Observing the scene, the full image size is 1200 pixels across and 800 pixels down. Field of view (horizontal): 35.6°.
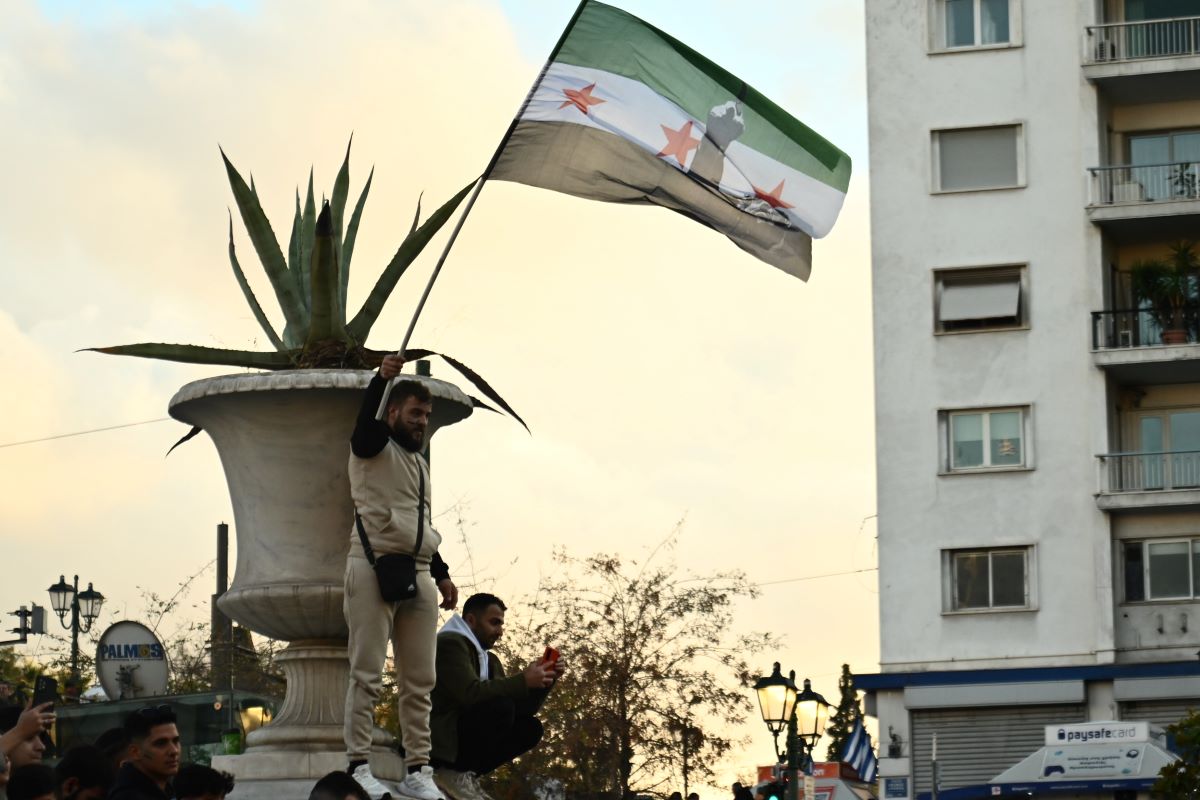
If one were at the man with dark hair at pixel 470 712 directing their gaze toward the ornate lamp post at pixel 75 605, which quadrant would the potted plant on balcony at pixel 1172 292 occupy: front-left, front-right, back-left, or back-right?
front-right

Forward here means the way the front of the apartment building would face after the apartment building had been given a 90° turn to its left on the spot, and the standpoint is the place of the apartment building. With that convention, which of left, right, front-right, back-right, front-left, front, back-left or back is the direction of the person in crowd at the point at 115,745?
right

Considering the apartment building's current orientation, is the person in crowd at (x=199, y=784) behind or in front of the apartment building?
in front

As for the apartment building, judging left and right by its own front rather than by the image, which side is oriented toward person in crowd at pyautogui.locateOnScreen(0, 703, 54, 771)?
front

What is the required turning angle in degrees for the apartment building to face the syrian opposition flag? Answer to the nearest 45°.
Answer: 0° — it already faces it

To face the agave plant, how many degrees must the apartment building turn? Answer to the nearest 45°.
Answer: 0° — it already faces it

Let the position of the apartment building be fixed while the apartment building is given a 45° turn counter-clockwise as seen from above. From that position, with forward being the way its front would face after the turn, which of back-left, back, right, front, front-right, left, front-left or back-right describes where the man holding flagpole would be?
front-right

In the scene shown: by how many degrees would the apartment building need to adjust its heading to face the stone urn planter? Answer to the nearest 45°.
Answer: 0° — it already faces it

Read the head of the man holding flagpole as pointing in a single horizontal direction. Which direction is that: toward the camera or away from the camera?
toward the camera

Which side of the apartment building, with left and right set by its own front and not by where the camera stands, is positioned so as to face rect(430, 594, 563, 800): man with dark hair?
front

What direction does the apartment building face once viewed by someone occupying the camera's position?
facing the viewer

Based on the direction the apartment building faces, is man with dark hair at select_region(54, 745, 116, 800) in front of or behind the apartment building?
in front

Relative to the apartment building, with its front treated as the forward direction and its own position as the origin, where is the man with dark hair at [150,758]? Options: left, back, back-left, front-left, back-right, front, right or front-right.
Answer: front

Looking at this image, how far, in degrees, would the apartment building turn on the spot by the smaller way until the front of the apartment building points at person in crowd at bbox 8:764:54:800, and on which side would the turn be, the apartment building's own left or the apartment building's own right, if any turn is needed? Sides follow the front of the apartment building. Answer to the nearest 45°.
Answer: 0° — it already faces them

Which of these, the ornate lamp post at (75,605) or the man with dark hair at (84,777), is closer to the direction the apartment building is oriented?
the man with dark hair

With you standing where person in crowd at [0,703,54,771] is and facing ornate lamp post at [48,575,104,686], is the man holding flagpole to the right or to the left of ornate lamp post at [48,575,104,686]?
right
